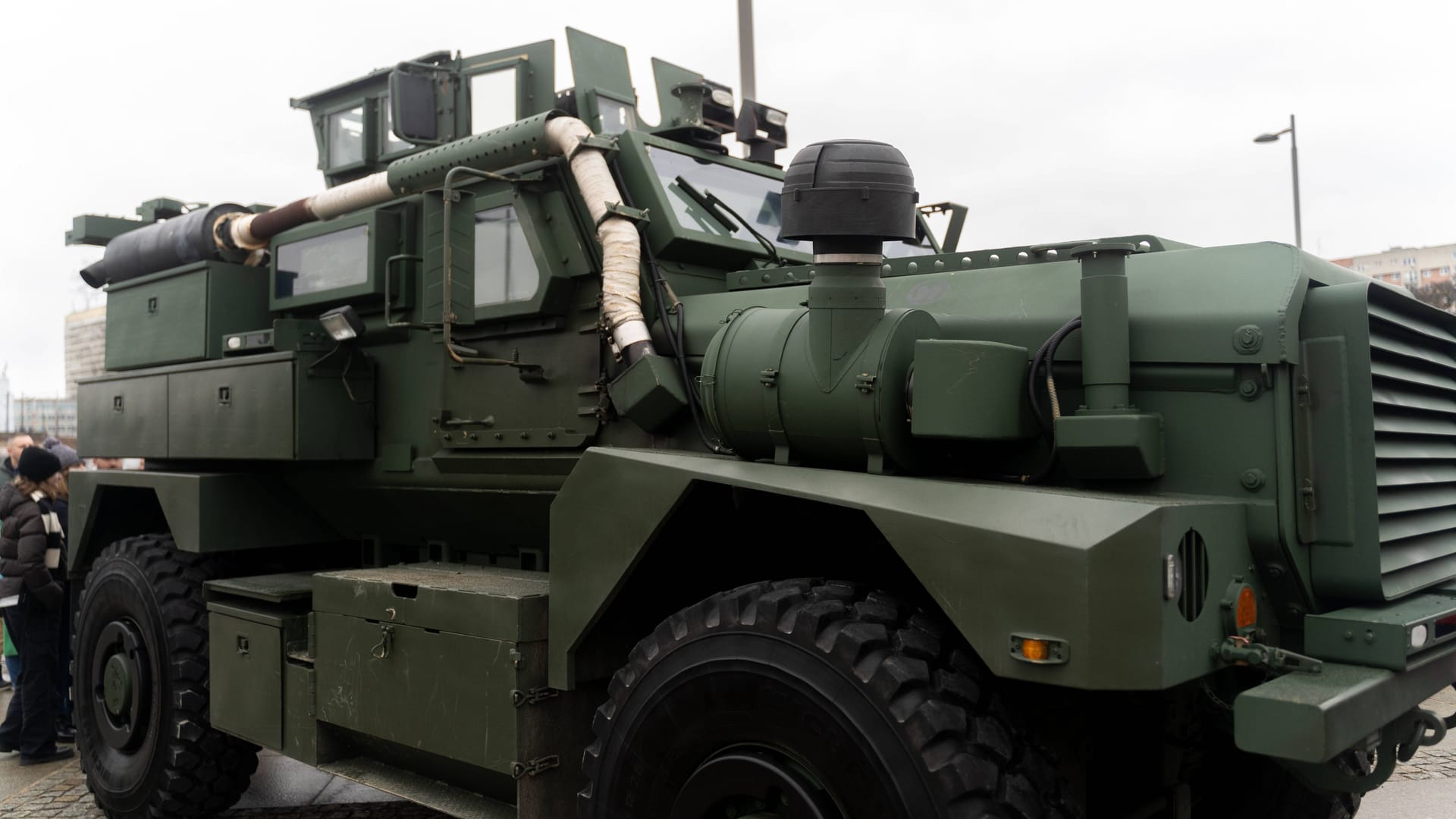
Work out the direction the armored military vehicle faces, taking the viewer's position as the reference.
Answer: facing the viewer and to the right of the viewer
